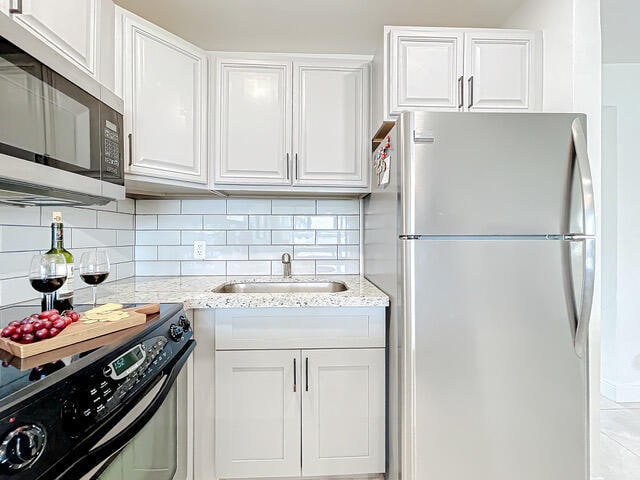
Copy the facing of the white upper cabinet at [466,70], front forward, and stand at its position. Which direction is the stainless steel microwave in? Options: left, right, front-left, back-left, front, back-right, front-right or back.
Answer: front-right

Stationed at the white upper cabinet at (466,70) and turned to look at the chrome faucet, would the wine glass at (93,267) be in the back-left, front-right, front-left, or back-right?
front-left

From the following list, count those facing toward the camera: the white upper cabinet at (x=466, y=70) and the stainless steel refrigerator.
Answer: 2

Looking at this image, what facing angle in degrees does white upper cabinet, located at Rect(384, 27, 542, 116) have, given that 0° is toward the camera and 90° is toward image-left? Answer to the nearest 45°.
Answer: approximately 0°

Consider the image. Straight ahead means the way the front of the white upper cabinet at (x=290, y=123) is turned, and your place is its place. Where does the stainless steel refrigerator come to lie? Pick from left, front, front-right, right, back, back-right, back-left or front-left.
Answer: front-left

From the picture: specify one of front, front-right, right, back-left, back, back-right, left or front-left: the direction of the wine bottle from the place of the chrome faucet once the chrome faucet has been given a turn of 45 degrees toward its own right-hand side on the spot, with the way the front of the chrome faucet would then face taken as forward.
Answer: front

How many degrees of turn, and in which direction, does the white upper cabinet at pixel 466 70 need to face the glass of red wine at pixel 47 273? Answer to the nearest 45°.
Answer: approximately 45° to its right

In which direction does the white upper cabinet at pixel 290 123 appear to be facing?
toward the camera

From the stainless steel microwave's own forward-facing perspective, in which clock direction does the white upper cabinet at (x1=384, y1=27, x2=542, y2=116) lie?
The white upper cabinet is roughly at 11 o'clock from the stainless steel microwave.

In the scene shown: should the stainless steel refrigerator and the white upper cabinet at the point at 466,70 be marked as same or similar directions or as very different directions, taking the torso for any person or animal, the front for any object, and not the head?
same or similar directions

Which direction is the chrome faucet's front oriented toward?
toward the camera

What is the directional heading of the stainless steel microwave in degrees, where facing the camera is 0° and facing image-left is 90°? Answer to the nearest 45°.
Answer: approximately 315°

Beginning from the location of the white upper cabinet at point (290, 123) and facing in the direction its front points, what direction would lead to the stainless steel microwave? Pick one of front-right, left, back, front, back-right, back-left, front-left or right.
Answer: front-right
